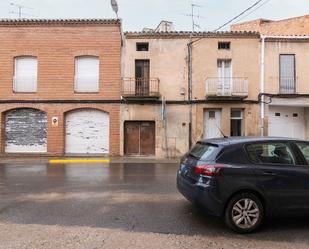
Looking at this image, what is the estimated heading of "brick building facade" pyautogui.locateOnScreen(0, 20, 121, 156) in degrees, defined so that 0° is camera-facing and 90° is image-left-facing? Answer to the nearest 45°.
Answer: approximately 0°

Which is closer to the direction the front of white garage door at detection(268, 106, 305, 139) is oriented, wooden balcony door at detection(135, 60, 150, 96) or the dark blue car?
the dark blue car

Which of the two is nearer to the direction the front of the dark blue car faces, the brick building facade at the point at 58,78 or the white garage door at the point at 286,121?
the white garage door

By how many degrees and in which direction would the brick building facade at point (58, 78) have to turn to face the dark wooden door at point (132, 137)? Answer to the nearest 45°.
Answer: approximately 90° to its left

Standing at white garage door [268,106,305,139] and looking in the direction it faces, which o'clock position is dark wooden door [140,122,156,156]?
The dark wooden door is roughly at 2 o'clock from the white garage door.

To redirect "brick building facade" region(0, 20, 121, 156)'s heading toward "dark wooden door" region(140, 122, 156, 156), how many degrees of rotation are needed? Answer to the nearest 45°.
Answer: approximately 90° to its left

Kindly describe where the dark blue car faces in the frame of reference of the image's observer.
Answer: facing away from the viewer and to the right of the viewer

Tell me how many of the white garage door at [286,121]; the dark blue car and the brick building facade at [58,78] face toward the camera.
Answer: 2

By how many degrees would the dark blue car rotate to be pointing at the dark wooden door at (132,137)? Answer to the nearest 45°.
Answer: approximately 90° to its left

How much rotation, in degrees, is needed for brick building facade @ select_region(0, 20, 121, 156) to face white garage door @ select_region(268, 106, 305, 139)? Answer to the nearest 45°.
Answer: approximately 90° to its left

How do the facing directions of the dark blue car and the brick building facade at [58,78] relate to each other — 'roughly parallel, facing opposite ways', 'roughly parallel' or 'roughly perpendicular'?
roughly perpendicular

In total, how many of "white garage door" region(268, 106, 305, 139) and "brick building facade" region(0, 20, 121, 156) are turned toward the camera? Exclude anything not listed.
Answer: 2

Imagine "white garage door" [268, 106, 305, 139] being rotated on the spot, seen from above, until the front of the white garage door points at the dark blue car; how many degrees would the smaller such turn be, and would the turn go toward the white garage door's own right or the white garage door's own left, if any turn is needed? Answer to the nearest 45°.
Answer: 0° — it already faces it
